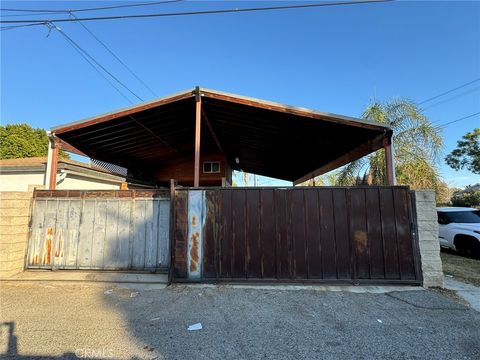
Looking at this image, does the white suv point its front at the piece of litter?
no

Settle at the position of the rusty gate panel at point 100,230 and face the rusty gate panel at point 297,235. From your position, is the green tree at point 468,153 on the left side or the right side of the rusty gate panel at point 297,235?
left

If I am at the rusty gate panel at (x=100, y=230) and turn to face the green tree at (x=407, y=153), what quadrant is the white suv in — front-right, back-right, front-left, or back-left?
front-right

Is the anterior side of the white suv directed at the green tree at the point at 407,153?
no

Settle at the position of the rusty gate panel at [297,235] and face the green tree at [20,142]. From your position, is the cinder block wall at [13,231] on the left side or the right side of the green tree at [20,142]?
left

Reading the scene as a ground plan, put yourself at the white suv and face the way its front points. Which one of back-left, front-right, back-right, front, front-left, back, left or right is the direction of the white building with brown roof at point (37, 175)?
right

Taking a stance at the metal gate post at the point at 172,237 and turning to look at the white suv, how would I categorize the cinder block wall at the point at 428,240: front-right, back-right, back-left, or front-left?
front-right

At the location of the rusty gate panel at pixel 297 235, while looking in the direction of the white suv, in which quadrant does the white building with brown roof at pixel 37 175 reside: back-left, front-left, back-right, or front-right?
back-left

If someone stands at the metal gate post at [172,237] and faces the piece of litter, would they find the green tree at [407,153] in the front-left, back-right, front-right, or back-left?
back-left
